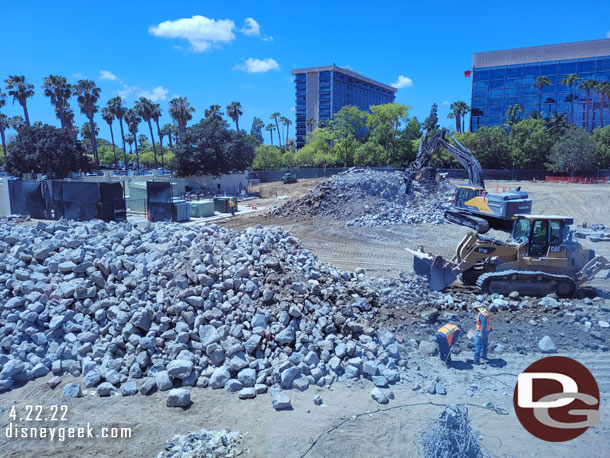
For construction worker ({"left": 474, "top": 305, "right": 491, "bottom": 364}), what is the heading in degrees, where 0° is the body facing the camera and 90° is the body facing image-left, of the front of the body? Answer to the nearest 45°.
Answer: approximately 90°

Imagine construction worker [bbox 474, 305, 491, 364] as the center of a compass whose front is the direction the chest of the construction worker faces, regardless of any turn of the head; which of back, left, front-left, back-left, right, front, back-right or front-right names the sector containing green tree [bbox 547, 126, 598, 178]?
right

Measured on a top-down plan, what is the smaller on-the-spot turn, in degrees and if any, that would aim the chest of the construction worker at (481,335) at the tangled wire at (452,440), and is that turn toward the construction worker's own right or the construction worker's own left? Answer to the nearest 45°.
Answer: approximately 90° to the construction worker's own left

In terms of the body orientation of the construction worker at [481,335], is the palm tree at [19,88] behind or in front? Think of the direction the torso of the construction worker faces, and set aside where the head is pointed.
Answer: in front

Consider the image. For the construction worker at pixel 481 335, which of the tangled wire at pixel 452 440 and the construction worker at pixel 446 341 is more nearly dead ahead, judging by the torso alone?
the construction worker

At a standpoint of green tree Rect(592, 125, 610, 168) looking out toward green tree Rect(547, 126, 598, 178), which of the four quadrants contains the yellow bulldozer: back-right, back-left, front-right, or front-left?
front-left

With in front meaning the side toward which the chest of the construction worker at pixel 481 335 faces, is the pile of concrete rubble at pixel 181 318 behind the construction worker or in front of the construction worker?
in front

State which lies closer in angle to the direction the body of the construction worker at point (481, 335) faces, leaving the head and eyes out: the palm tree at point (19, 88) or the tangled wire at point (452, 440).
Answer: the palm tree

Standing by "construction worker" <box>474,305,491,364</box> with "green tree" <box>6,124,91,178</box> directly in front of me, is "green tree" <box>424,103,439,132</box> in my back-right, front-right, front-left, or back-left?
front-right

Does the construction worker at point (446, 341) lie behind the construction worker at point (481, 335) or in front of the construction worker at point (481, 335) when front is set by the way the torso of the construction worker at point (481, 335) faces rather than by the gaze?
in front

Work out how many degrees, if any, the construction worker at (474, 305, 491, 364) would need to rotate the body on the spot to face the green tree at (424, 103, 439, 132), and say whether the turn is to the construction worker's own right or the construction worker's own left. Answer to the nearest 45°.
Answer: approximately 90° to the construction worker's own right

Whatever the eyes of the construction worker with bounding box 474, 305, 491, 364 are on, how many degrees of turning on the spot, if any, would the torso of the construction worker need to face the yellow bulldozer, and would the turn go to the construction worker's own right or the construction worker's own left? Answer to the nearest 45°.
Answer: approximately 90° to the construction worker's own right

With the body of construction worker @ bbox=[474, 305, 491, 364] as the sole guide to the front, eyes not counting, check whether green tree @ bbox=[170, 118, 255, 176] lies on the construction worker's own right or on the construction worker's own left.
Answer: on the construction worker's own right

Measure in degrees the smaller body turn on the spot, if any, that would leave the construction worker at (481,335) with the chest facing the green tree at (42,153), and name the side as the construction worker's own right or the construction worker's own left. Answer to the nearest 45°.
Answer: approximately 45° to the construction worker's own right

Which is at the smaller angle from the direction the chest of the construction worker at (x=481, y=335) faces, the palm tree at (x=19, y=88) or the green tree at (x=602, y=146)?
the palm tree

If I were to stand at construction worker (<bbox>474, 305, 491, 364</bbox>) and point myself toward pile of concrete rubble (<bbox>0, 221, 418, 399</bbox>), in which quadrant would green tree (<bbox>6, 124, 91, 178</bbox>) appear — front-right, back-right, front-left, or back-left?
front-right

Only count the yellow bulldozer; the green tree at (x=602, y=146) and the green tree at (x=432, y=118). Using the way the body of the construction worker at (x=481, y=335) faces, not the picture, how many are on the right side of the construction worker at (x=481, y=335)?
3
